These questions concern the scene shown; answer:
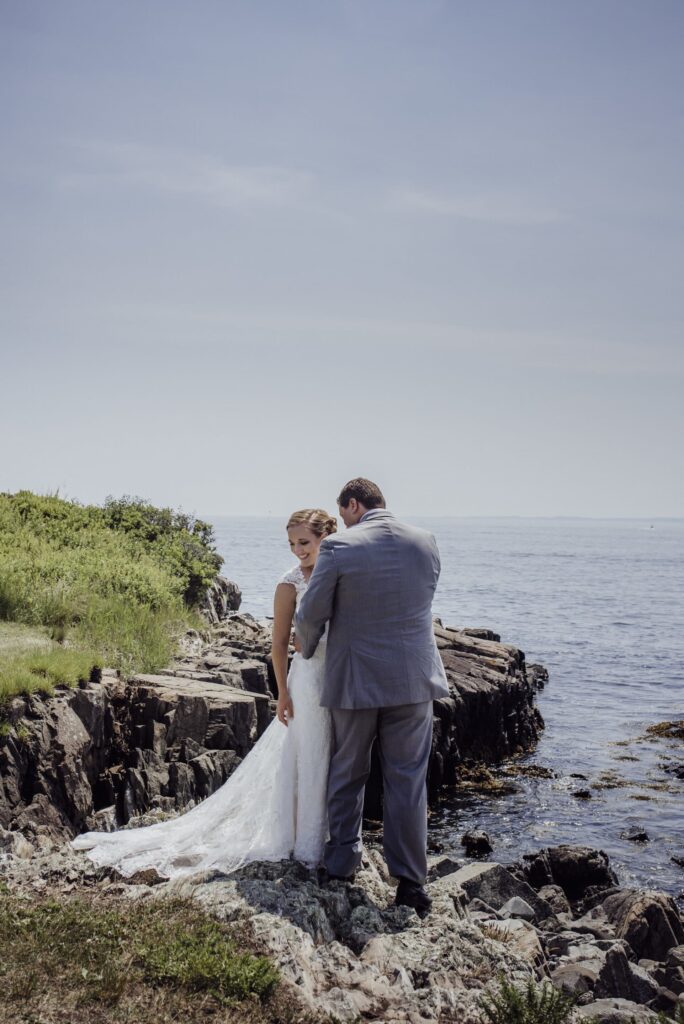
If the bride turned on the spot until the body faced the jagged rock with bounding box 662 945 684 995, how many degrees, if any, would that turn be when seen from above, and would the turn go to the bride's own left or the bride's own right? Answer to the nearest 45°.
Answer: approximately 45° to the bride's own left

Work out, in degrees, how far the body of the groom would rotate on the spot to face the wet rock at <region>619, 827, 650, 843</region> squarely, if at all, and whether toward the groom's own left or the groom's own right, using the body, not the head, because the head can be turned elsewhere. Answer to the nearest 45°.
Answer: approximately 45° to the groom's own right

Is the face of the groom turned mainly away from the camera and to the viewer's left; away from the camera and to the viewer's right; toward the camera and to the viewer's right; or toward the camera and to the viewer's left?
away from the camera and to the viewer's left

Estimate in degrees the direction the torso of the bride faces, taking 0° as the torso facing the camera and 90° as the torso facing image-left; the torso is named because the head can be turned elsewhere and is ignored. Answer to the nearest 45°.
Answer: approximately 315°

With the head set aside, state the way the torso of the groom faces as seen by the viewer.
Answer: away from the camera

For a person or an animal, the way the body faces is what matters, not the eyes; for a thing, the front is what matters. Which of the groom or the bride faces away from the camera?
the groom

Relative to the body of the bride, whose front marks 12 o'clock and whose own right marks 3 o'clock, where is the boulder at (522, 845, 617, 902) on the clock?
The boulder is roughly at 9 o'clock from the bride.

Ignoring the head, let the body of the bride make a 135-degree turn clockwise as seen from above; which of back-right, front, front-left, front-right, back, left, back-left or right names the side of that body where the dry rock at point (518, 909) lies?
back-right

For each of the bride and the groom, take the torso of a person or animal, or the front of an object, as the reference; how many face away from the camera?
1
